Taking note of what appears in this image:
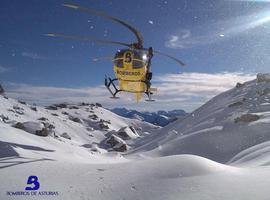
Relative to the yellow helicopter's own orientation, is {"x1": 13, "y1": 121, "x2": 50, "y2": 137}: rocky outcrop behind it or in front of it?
behind

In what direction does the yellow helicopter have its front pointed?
toward the camera

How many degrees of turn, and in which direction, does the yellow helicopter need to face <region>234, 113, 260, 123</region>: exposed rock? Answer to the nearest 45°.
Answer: approximately 135° to its left
